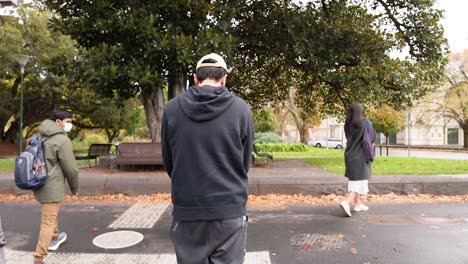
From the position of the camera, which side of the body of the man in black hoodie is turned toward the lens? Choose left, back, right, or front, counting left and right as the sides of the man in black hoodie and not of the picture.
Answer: back

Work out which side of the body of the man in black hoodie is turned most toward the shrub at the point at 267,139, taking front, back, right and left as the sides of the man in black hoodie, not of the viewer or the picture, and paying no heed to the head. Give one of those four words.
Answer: front

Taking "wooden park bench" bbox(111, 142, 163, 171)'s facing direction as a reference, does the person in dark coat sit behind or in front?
in front

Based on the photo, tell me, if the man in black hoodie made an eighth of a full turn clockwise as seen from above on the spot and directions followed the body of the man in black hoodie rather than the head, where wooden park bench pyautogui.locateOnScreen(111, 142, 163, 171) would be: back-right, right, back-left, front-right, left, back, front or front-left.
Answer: front-left

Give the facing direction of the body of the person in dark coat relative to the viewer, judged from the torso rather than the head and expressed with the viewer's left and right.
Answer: facing away from the viewer and to the right of the viewer

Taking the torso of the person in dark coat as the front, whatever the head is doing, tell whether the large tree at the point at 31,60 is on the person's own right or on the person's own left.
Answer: on the person's own left

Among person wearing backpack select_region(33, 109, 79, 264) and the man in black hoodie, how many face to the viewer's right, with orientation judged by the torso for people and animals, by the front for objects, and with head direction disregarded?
1

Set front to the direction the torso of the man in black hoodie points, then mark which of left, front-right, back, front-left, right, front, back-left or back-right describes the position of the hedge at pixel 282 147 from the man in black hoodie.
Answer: front

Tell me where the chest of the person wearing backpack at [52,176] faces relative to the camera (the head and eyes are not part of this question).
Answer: to the viewer's right

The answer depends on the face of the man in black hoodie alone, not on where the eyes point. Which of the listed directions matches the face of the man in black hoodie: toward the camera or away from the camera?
away from the camera

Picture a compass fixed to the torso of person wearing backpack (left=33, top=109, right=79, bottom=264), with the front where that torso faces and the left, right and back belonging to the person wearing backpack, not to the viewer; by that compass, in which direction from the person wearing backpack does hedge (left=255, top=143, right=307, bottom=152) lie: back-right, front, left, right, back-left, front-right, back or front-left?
front-left

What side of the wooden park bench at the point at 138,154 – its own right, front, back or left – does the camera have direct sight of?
front

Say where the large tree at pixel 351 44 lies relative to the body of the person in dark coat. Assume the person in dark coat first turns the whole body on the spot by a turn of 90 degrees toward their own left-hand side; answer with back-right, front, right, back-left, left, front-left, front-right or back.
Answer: front-right

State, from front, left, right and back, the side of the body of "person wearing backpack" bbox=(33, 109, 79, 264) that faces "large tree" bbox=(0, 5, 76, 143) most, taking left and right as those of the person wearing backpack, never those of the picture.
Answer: left

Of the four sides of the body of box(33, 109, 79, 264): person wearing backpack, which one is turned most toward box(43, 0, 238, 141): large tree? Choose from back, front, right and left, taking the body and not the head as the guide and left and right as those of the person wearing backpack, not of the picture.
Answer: left

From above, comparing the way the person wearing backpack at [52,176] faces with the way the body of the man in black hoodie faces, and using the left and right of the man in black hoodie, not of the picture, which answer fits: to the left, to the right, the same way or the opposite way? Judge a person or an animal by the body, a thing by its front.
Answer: to the right

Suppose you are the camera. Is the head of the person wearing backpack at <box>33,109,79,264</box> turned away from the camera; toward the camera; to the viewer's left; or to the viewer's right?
to the viewer's right
